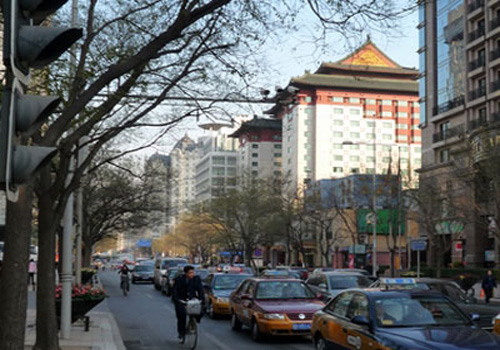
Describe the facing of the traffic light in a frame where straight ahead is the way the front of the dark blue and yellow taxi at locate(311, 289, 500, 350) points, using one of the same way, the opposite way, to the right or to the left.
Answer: to the left

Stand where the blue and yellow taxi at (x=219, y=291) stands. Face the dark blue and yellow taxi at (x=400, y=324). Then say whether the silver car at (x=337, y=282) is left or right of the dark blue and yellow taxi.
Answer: left
